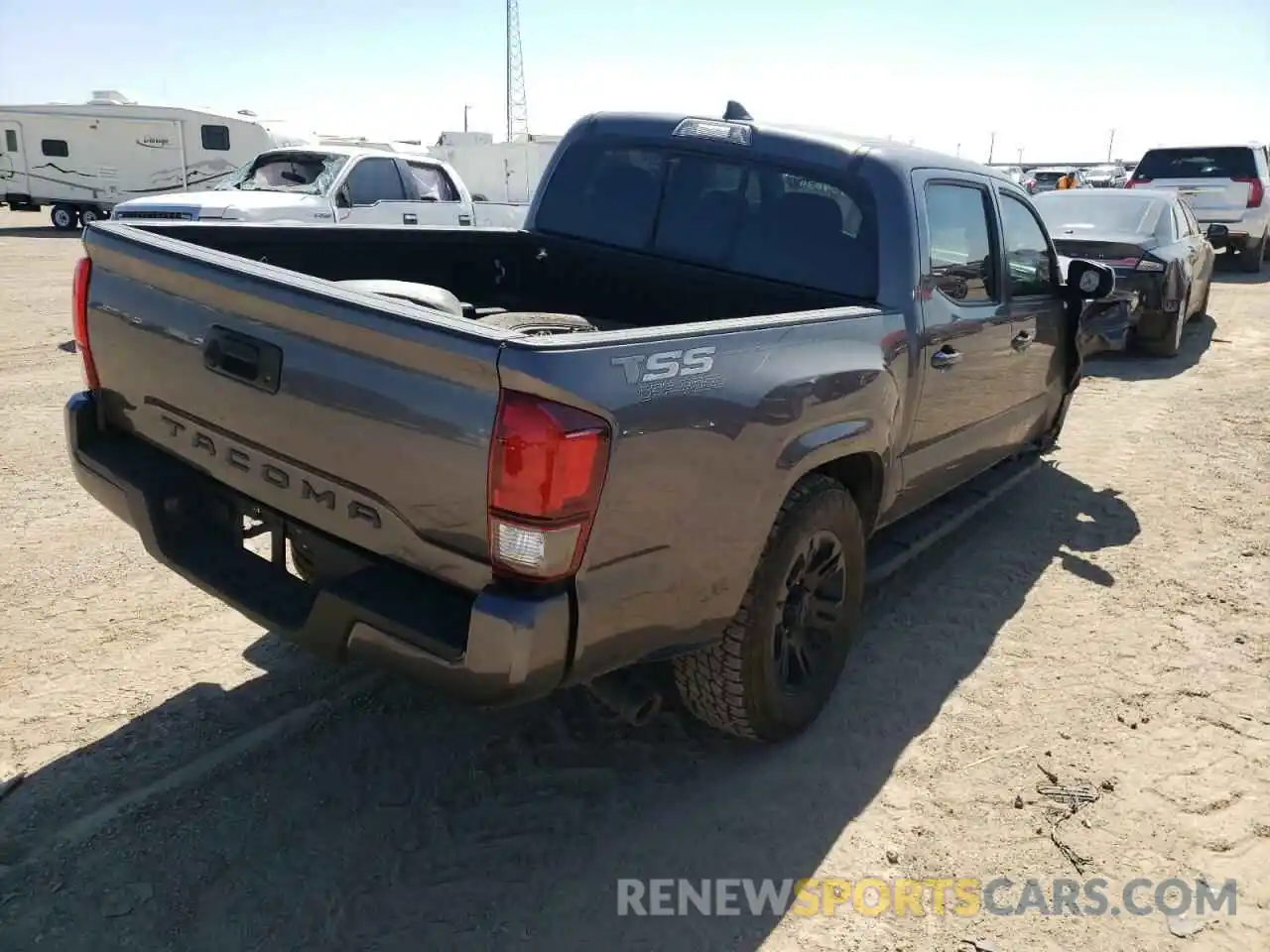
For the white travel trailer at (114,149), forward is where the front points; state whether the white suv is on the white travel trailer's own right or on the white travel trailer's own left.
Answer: on the white travel trailer's own right

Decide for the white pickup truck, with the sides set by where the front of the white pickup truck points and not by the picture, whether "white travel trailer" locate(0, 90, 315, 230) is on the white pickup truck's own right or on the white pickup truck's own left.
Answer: on the white pickup truck's own right

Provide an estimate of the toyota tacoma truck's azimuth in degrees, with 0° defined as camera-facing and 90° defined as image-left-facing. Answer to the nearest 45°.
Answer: approximately 225°

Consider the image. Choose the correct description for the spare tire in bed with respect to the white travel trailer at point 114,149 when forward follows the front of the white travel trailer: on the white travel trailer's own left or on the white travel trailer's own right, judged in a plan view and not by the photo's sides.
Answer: on the white travel trailer's own right

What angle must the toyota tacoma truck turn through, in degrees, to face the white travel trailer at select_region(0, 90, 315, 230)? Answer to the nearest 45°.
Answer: approximately 90° to its left

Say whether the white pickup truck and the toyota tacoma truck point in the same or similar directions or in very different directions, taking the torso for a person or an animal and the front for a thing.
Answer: very different directions

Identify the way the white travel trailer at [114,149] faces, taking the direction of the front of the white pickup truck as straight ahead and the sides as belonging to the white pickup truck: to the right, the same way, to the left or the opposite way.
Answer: the opposite way

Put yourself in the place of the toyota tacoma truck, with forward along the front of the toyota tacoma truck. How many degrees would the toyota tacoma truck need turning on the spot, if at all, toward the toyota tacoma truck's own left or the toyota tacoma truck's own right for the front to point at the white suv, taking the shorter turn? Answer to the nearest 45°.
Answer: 0° — it already faces it

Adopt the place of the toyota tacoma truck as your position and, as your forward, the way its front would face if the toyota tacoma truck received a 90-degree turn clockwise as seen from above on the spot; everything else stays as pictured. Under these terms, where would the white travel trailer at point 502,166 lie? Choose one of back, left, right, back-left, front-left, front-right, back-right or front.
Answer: back-left

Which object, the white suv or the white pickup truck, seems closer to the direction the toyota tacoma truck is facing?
the white suv

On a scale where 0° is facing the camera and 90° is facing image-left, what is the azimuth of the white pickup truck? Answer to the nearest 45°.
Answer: approximately 45°

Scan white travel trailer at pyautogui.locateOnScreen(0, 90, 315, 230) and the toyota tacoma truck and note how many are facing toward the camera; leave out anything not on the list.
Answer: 0

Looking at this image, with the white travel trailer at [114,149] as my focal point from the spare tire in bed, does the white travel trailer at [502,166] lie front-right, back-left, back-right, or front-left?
front-right

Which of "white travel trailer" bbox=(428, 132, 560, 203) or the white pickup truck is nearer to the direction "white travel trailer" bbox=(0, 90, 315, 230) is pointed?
the white travel trailer

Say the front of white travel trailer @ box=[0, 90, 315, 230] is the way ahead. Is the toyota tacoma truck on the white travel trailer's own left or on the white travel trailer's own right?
on the white travel trailer's own right

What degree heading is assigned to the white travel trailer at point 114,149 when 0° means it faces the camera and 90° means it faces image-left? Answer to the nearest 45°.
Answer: approximately 225°

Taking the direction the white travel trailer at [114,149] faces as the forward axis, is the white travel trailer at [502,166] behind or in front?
in front

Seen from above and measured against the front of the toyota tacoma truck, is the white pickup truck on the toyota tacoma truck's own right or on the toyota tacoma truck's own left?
on the toyota tacoma truck's own left

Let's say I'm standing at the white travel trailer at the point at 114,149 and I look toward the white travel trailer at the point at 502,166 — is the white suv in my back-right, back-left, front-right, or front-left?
front-right
